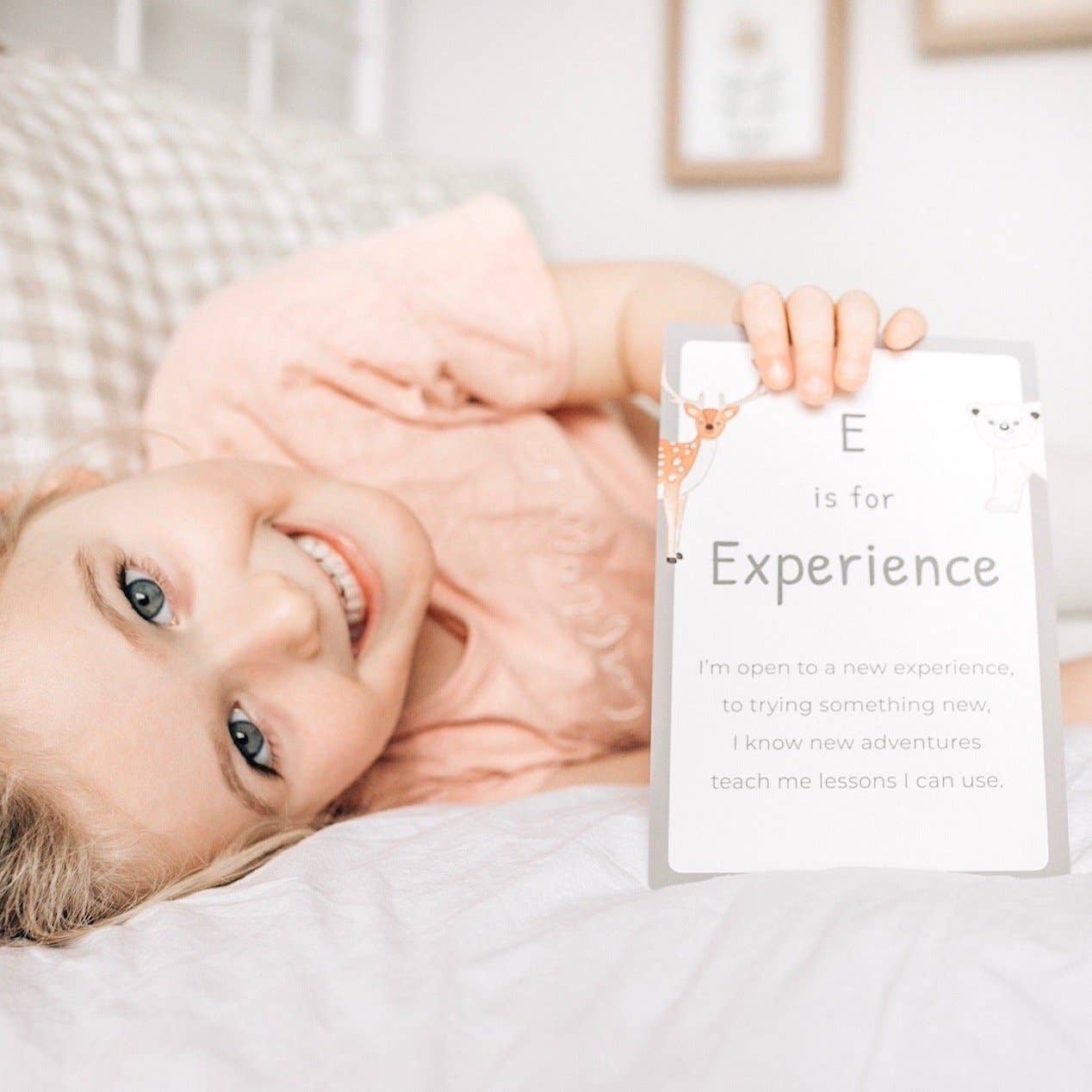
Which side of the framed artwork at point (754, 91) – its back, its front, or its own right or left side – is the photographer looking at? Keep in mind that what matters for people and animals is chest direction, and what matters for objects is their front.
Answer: front

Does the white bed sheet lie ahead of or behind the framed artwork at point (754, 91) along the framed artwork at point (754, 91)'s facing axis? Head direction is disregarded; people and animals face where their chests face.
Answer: ahead

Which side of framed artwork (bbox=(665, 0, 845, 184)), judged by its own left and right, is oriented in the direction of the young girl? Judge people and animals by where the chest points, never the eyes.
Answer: front
